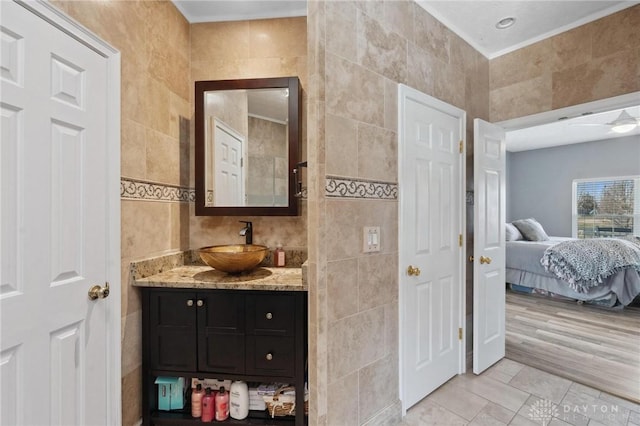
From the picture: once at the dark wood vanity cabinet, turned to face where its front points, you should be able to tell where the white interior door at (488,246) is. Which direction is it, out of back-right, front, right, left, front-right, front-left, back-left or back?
left

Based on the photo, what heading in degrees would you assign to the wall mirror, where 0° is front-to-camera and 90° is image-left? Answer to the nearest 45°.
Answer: approximately 0°

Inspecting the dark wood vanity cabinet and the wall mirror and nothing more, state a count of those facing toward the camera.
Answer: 2

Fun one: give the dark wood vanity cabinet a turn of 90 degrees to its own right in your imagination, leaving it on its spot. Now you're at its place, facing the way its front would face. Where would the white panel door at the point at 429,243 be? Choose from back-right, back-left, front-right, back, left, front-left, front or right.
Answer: back

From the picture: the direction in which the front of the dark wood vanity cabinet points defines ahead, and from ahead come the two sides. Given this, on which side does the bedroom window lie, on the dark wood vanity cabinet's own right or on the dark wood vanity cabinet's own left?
on the dark wood vanity cabinet's own left

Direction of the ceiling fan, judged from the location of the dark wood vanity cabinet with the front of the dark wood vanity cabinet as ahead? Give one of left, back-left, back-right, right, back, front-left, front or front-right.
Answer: left
